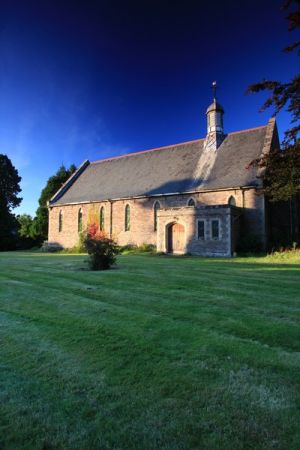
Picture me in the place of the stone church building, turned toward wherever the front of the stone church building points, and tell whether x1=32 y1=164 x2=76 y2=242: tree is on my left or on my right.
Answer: on my right

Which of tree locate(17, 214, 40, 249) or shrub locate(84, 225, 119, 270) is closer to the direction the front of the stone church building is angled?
the shrub

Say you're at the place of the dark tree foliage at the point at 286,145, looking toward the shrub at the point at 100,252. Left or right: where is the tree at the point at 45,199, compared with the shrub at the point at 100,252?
right

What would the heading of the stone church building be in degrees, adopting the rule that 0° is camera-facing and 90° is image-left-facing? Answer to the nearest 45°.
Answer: approximately 0°

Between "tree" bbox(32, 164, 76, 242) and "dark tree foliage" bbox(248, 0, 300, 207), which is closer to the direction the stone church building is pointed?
the dark tree foliage

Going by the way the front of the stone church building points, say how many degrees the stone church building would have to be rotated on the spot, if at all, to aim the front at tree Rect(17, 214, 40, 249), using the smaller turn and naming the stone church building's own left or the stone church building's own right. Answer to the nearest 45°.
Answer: approximately 135° to the stone church building's own right

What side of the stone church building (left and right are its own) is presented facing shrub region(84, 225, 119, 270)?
front
